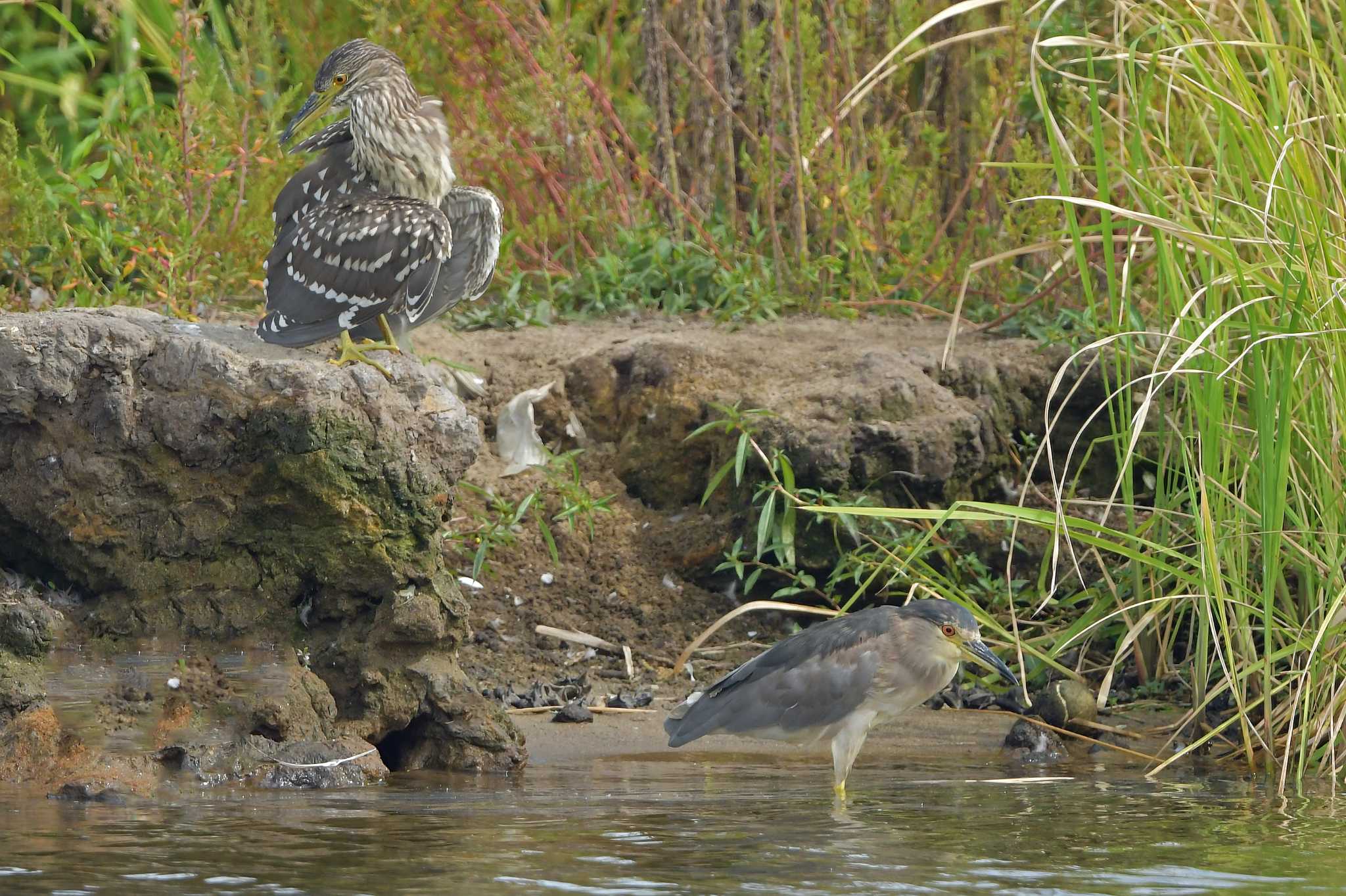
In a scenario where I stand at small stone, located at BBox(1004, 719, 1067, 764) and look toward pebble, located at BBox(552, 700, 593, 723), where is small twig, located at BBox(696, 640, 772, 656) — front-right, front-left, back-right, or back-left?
front-right

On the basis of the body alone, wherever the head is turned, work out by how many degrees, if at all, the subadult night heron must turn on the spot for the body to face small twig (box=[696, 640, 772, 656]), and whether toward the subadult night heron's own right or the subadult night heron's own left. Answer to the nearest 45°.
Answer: approximately 90° to the subadult night heron's own left

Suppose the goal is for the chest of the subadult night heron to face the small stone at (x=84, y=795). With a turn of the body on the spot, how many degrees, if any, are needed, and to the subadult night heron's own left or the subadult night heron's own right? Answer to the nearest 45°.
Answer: approximately 135° to the subadult night heron's own right

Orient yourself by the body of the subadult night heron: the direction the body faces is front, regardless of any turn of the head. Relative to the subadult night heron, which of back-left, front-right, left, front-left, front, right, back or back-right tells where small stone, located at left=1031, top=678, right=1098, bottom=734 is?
front-left

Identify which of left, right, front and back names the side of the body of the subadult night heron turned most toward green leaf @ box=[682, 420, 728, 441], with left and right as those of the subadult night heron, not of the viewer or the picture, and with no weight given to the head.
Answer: left

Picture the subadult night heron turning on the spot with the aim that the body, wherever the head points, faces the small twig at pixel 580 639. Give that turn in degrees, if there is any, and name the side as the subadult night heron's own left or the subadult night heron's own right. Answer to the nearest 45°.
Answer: approximately 135° to the subadult night heron's own left

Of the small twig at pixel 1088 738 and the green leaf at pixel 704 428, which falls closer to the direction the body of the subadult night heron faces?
the small twig

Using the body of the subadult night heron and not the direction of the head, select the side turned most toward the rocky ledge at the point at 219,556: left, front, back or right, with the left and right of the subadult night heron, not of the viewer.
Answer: back

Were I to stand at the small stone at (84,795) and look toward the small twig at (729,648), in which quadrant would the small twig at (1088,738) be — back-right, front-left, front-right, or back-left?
front-right

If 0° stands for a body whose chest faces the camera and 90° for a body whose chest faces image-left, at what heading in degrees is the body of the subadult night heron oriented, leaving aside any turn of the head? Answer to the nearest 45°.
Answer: approximately 270°
